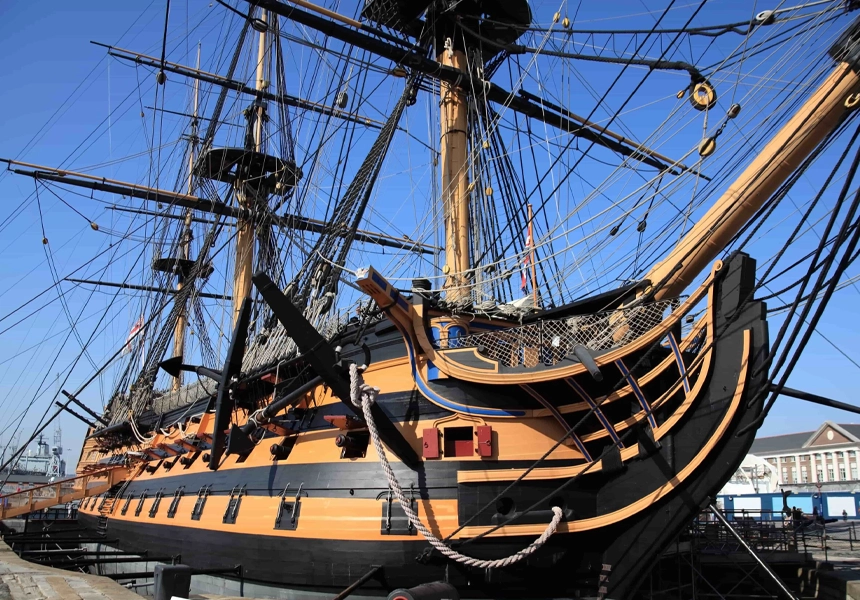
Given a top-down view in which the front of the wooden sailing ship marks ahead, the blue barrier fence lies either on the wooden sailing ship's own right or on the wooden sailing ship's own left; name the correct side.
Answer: on the wooden sailing ship's own left

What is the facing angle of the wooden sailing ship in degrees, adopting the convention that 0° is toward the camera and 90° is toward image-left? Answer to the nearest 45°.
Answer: approximately 315°
